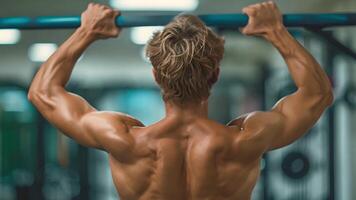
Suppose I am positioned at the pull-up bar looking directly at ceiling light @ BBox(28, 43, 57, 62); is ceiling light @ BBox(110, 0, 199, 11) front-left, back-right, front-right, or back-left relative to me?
front-right

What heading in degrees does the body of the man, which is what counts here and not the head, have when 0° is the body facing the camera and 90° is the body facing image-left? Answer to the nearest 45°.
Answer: approximately 180°

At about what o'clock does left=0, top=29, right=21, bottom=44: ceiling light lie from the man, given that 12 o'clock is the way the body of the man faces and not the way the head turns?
The ceiling light is roughly at 11 o'clock from the man.

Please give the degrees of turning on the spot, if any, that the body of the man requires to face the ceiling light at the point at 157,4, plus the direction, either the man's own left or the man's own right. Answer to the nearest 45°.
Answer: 0° — they already face it

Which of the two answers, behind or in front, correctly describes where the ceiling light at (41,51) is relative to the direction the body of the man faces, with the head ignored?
in front

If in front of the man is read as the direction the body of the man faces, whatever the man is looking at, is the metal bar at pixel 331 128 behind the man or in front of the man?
in front

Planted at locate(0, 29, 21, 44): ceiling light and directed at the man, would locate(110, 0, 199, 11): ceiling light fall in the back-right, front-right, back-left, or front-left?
front-left

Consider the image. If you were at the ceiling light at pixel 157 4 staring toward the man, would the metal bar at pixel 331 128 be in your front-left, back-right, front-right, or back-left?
front-left

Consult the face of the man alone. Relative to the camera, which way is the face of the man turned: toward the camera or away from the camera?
away from the camera

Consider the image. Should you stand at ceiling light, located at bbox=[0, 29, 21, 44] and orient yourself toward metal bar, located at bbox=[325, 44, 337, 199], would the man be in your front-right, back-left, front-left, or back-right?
front-right
